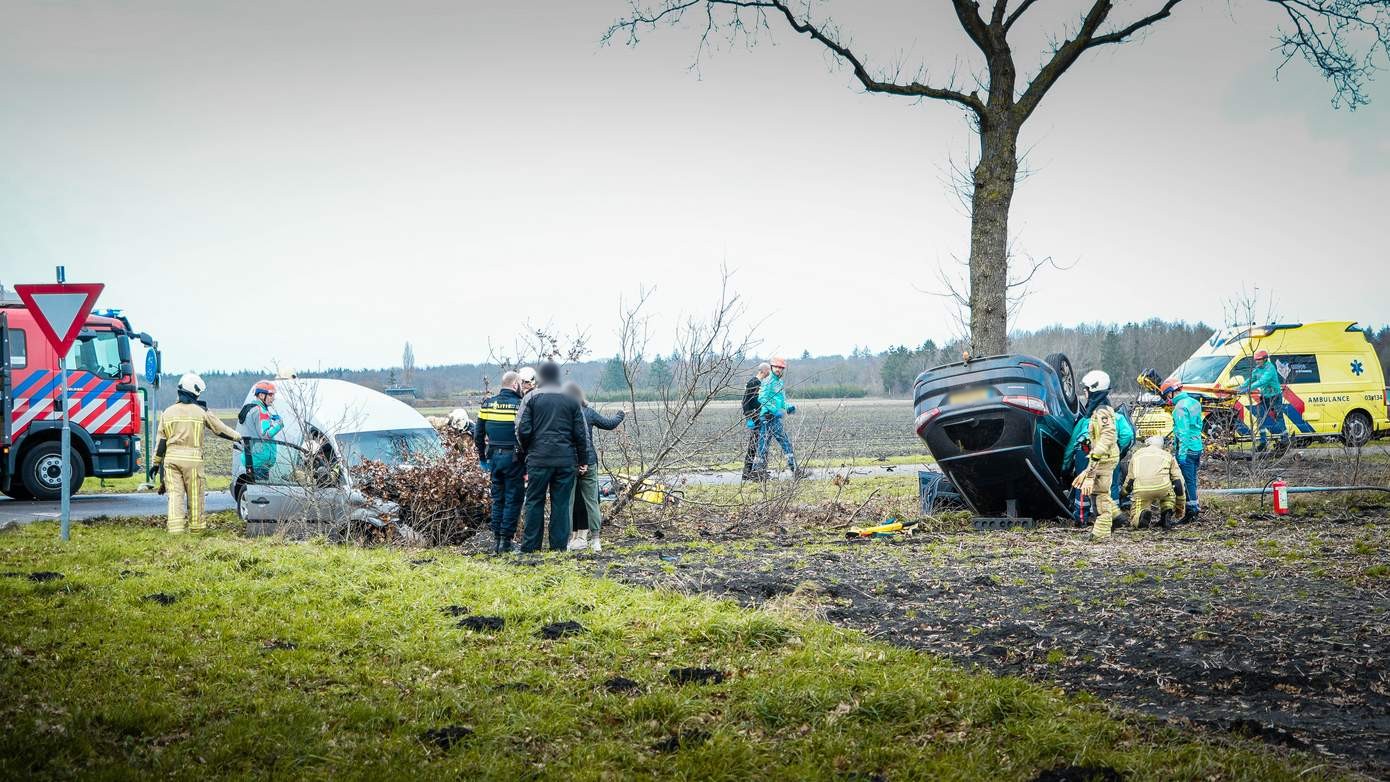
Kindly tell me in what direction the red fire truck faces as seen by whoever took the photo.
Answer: facing to the right of the viewer

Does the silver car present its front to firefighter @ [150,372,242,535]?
no

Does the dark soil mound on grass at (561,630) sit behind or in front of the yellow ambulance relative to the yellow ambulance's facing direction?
in front

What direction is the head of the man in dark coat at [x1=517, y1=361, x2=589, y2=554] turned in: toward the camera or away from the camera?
away from the camera

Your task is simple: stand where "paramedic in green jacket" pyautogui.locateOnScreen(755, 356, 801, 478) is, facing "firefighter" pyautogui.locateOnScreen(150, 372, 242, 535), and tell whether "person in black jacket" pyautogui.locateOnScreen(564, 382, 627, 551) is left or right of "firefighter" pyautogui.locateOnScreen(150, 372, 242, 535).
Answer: left

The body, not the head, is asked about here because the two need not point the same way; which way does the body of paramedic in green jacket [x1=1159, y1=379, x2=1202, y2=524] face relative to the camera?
to the viewer's left

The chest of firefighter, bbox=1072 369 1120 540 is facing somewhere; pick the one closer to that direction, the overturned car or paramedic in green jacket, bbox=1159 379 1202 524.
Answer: the overturned car

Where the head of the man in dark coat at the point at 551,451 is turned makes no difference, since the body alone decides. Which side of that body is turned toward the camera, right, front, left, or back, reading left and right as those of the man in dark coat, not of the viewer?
back

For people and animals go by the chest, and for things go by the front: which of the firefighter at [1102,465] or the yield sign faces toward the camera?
the yield sign

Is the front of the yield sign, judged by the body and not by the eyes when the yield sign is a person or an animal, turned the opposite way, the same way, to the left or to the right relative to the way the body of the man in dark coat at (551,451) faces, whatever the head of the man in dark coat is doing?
the opposite way

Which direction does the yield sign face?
toward the camera

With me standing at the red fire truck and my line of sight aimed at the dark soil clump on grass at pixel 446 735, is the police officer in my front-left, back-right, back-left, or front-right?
front-left
